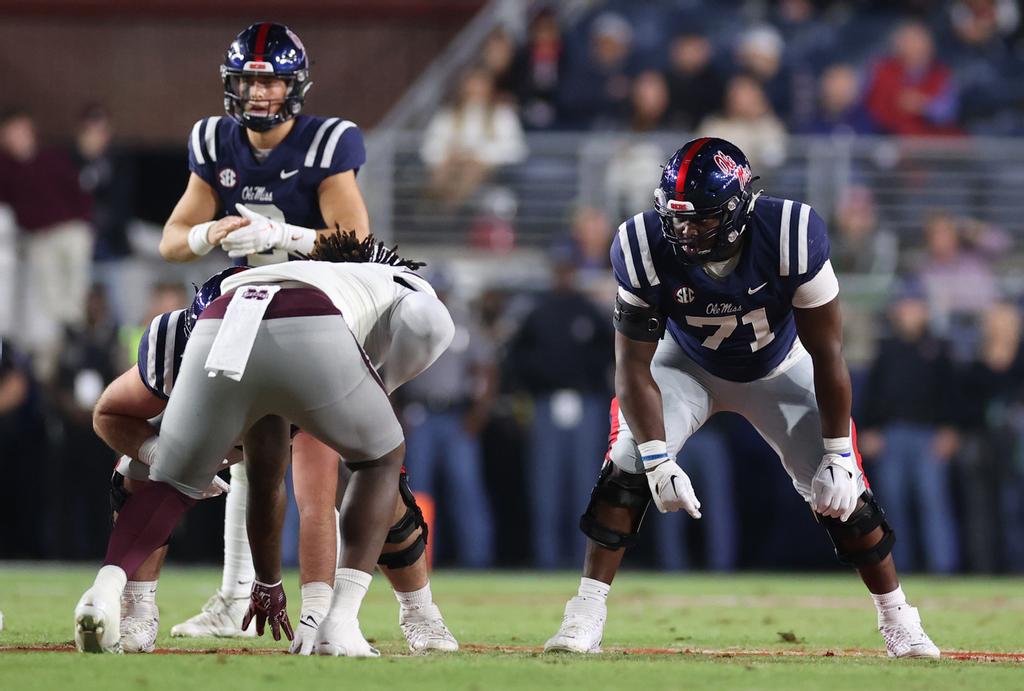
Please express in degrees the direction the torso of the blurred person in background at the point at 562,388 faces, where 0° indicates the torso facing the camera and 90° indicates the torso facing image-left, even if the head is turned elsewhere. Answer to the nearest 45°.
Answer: approximately 0°

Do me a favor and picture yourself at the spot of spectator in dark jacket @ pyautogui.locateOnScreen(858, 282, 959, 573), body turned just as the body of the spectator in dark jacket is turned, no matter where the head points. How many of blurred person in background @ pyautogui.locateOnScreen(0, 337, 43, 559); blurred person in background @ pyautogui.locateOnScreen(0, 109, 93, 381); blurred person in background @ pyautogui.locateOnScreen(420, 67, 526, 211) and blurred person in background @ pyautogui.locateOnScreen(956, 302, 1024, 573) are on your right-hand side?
3

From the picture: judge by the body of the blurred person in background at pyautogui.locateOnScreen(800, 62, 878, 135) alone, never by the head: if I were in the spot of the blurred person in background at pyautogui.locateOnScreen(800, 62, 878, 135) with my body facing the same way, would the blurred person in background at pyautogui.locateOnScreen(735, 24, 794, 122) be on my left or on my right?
on my right

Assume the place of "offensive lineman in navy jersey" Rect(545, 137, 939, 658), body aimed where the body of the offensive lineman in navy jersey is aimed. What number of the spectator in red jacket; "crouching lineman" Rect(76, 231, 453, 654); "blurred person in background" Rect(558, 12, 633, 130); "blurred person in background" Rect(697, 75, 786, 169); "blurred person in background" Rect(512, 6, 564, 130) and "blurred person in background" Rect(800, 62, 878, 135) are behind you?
5

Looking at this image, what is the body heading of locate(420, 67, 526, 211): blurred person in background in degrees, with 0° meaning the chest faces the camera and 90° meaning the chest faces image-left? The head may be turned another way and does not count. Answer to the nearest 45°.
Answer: approximately 0°
